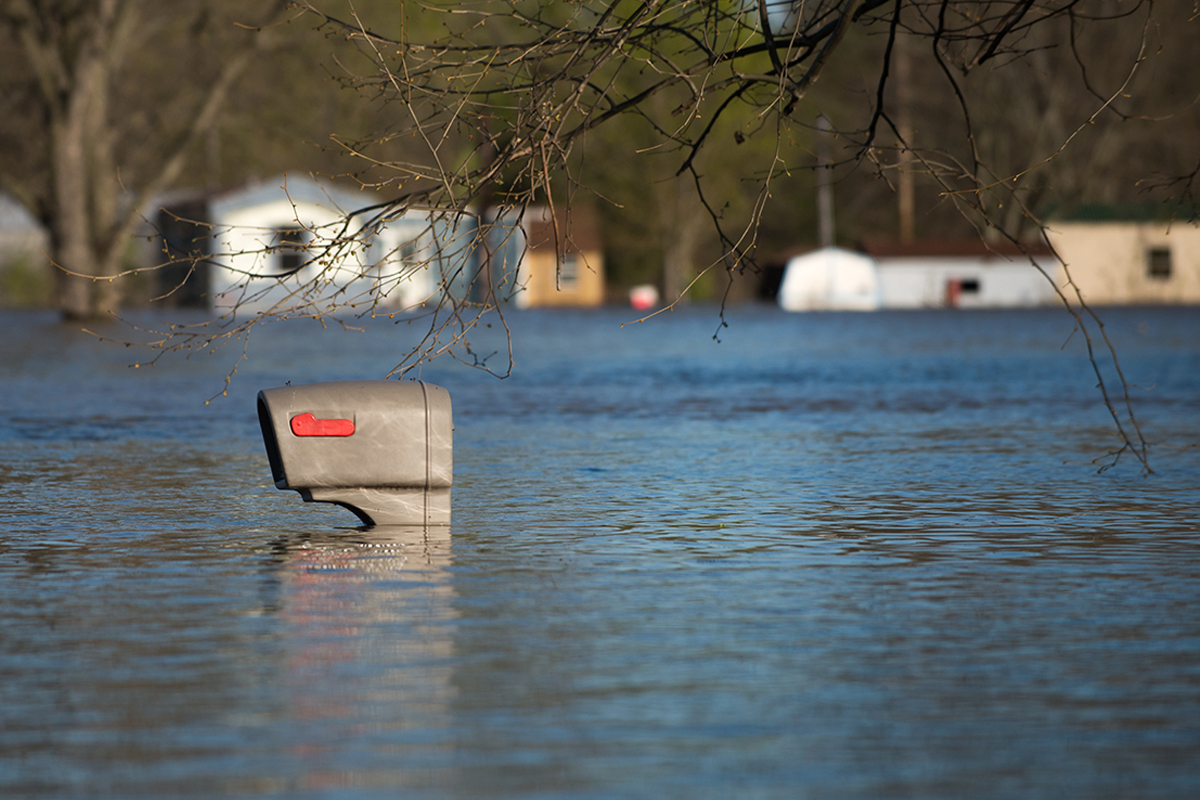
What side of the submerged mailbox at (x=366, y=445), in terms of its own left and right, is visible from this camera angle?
left
